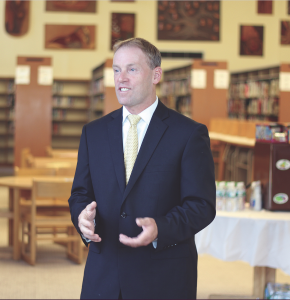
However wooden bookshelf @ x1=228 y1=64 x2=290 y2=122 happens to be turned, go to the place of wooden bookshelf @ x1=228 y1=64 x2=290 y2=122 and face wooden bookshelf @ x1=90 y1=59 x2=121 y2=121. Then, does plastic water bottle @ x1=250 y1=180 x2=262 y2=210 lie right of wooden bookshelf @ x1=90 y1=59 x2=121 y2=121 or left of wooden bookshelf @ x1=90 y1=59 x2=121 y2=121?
left

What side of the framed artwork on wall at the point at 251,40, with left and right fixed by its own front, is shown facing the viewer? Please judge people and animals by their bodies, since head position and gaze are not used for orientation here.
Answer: front

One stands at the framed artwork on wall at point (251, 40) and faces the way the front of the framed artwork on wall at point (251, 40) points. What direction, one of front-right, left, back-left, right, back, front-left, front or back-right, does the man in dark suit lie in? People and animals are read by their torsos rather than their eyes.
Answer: front

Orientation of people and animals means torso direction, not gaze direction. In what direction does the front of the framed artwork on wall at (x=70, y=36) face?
toward the camera

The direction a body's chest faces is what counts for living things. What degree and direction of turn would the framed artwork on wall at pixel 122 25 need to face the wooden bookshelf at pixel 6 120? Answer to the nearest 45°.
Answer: approximately 90° to its right

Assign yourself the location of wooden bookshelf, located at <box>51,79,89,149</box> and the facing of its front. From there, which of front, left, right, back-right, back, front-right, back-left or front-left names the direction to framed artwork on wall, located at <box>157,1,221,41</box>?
left

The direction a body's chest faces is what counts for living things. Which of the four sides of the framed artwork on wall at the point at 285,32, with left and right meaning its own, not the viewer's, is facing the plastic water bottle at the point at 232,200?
front

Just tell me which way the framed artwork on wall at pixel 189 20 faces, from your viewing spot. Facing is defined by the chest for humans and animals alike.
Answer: facing the viewer

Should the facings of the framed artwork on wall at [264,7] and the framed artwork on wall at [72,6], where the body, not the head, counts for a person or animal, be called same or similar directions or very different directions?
same or similar directions

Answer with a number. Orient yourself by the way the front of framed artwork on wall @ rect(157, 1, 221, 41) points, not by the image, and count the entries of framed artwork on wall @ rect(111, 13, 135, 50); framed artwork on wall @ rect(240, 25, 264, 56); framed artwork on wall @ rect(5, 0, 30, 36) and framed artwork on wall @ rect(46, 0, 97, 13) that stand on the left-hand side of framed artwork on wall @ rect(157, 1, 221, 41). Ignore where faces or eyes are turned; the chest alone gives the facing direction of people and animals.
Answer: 1

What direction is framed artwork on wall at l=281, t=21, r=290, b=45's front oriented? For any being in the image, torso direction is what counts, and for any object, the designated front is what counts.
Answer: toward the camera

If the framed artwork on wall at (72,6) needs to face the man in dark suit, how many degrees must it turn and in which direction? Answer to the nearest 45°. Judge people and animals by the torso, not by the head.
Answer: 0° — it already faces them

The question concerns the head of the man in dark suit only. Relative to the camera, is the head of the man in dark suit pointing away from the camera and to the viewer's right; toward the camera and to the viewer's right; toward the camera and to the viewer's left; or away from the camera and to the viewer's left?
toward the camera and to the viewer's left

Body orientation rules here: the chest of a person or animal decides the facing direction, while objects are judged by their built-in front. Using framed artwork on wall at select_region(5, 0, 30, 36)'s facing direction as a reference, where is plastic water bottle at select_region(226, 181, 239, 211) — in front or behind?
in front

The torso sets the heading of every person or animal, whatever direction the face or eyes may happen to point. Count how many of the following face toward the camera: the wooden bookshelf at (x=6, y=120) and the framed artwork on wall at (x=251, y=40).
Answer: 2
